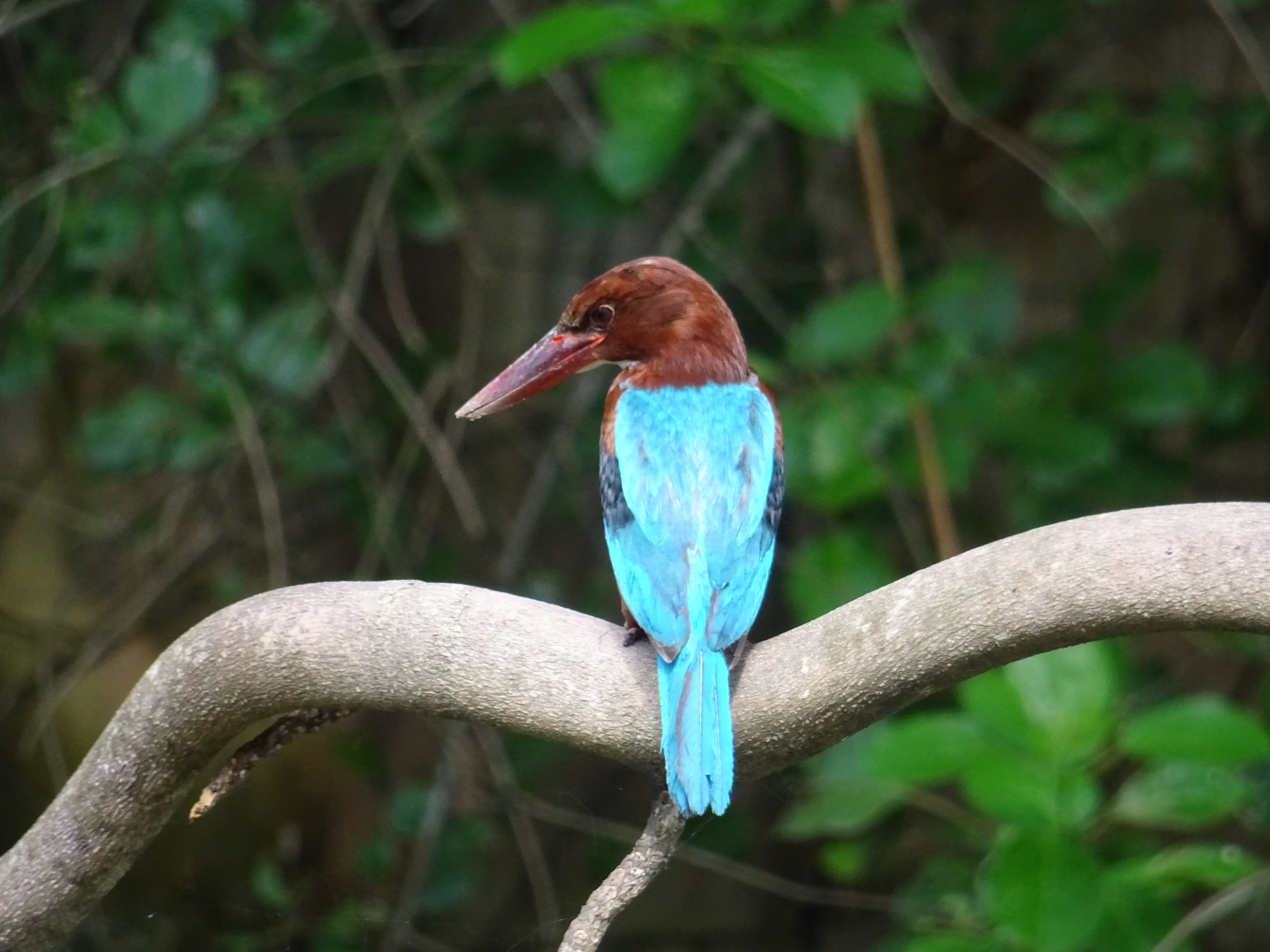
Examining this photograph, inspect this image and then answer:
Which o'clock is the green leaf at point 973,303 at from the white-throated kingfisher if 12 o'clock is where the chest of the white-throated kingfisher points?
The green leaf is roughly at 1 o'clock from the white-throated kingfisher.

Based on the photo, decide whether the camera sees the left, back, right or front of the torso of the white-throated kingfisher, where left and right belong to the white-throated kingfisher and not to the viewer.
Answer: back

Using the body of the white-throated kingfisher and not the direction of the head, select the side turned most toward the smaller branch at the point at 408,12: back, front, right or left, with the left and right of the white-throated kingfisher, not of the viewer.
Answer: front

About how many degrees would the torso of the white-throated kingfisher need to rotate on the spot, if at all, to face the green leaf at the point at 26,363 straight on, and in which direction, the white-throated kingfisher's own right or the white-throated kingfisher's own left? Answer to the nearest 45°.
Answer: approximately 45° to the white-throated kingfisher's own left

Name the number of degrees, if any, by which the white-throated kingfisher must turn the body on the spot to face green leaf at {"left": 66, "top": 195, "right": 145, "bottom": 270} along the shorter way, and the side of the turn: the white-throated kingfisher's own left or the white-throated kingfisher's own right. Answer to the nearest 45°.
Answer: approximately 45° to the white-throated kingfisher's own left

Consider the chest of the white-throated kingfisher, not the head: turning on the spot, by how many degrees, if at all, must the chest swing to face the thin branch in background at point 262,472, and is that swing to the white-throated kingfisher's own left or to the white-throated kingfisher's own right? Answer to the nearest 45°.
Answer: approximately 45° to the white-throated kingfisher's own left

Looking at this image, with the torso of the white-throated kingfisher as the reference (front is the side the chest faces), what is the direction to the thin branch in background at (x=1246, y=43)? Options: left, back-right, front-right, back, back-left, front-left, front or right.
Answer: front-right

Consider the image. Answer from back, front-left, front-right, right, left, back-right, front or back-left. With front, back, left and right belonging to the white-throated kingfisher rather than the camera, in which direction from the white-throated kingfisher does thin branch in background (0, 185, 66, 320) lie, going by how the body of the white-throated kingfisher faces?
front-left

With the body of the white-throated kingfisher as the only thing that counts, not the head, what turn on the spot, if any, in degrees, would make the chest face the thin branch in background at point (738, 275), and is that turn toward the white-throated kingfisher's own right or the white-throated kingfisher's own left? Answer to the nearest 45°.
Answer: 0° — it already faces it
